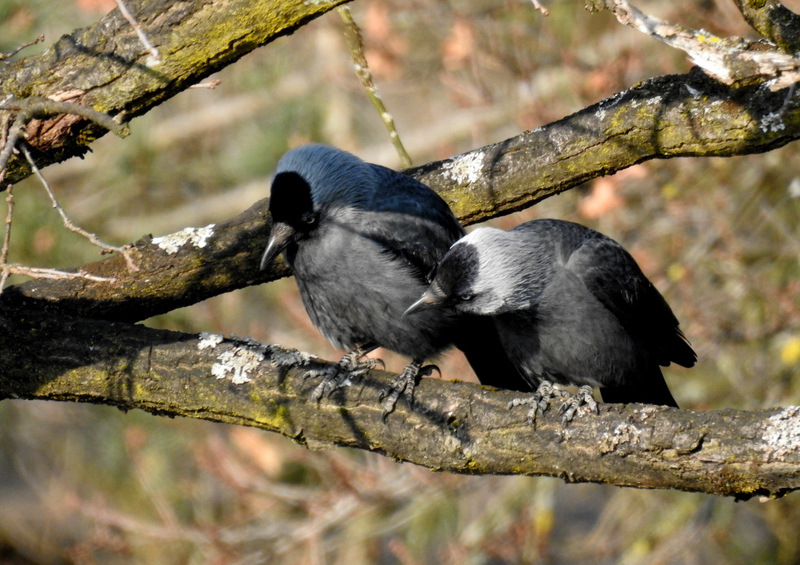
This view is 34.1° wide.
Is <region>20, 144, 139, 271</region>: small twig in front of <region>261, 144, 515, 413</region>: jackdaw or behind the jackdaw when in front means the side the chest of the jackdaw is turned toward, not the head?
in front

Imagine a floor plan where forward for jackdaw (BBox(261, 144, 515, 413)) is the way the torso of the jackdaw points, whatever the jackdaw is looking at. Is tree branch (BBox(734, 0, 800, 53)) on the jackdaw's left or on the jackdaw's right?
on the jackdaw's left

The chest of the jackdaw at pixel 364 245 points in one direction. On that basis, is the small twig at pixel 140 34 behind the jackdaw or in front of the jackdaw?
in front

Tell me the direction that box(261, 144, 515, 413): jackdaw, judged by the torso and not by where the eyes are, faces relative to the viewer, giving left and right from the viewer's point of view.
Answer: facing the viewer and to the left of the viewer
